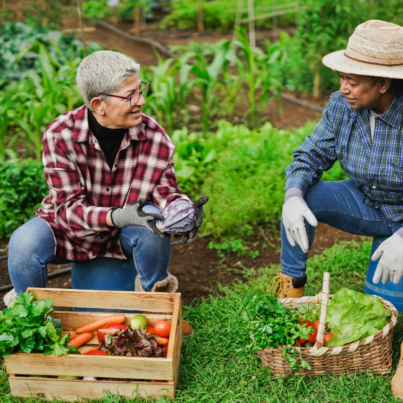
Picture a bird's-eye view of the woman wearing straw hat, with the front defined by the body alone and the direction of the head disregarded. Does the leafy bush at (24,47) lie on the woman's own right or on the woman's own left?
on the woman's own right

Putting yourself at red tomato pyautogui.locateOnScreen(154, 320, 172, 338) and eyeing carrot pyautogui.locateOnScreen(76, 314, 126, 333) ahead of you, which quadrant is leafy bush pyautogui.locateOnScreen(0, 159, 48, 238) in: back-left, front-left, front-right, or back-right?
front-right

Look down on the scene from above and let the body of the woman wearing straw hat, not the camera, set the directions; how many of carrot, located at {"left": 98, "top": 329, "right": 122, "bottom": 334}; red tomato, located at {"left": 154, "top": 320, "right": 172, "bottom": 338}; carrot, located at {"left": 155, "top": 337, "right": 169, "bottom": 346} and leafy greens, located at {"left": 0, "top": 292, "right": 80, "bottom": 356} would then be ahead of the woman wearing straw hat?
4

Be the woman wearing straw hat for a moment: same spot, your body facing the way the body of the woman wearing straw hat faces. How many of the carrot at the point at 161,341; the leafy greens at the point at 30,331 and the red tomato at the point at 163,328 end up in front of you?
3

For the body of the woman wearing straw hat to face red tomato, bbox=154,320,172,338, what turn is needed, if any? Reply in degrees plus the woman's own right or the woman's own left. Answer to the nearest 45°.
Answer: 0° — they already face it

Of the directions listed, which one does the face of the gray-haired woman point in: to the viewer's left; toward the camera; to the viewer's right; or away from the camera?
to the viewer's right

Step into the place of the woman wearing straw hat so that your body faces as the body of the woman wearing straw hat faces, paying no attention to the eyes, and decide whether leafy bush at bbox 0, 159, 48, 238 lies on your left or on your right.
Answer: on your right

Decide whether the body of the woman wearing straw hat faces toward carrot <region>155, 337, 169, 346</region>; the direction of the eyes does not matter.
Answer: yes

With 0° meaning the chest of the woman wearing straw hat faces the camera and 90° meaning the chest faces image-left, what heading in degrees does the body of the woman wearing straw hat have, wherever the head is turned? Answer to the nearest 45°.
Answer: approximately 45°

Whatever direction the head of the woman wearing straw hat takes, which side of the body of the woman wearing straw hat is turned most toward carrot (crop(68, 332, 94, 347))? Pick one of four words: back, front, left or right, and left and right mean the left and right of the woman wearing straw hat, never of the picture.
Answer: front

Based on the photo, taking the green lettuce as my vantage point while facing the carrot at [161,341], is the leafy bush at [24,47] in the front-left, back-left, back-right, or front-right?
front-right

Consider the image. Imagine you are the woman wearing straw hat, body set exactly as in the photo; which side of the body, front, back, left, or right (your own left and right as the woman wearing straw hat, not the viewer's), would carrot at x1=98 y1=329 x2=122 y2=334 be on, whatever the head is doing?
front

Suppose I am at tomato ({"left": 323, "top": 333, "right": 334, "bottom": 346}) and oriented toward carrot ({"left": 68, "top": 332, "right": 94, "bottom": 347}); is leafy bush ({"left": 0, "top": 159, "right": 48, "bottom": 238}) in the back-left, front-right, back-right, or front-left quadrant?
front-right

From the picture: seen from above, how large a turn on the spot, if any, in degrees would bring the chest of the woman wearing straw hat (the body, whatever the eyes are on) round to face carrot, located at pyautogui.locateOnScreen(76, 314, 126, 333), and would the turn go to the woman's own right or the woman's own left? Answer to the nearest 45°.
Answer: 0° — they already face it

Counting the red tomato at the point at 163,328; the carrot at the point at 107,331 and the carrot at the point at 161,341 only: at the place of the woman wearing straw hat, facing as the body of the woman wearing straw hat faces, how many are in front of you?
3

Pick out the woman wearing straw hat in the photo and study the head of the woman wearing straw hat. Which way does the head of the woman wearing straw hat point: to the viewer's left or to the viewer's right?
to the viewer's left
